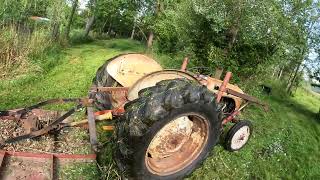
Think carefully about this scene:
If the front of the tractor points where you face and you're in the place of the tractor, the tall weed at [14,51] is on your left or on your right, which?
on your left

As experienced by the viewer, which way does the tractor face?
facing away from the viewer and to the right of the viewer
